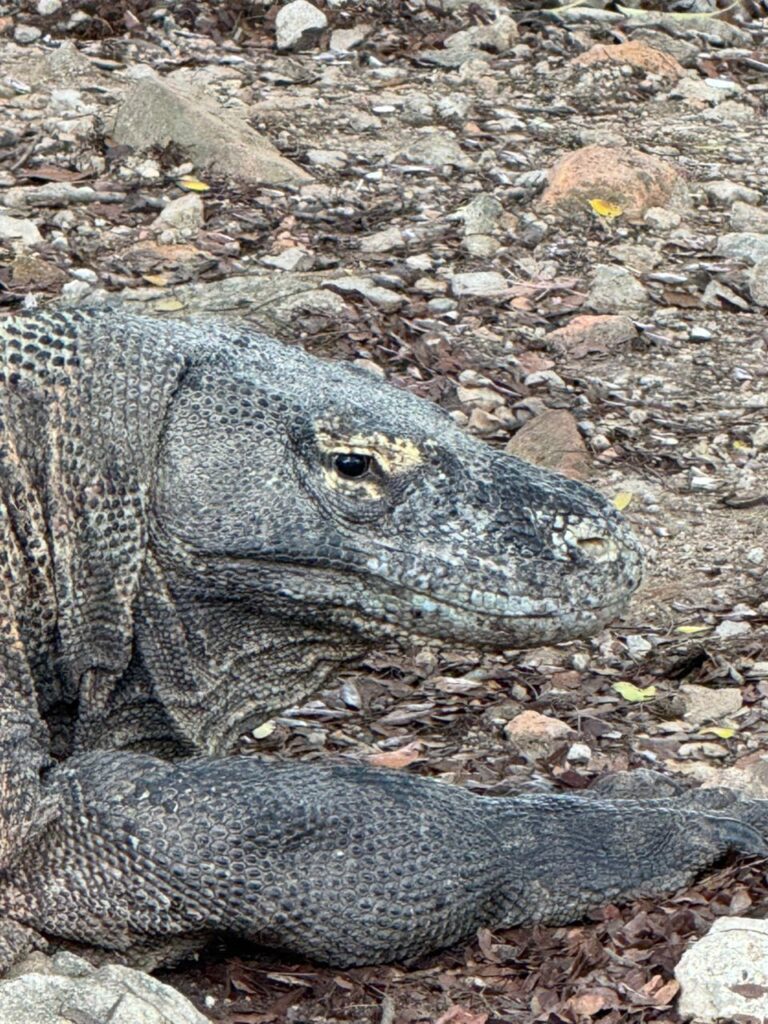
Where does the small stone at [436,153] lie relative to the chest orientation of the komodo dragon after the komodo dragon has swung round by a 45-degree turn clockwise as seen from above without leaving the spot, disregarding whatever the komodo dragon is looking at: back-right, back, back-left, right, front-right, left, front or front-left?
back-left

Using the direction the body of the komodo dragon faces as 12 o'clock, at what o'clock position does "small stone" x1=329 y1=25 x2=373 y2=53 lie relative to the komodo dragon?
The small stone is roughly at 9 o'clock from the komodo dragon.

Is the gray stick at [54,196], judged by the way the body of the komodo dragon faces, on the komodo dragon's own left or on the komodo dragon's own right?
on the komodo dragon's own left

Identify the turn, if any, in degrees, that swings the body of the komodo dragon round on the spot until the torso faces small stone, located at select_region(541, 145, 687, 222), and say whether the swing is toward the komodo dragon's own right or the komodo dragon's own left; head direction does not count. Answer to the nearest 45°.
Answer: approximately 90° to the komodo dragon's own left

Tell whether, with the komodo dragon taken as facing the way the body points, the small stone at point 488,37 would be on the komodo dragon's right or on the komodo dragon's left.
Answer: on the komodo dragon's left

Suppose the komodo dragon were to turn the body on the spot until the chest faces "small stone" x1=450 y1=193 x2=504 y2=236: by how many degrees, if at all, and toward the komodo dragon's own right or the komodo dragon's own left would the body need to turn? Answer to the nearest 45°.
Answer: approximately 90° to the komodo dragon's own left

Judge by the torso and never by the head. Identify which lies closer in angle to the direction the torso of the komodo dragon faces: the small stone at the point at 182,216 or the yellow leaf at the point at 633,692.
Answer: the yellow leaf

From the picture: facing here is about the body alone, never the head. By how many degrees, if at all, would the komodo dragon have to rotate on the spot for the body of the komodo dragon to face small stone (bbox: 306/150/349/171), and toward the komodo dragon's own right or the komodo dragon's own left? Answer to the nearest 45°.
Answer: approximately 90° to the komodo dragon's own left

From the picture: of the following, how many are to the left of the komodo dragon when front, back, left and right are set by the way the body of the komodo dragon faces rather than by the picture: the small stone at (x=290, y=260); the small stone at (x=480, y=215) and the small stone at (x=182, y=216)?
3

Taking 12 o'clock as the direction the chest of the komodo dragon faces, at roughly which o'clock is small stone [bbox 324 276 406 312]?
The small stone is roughly at 9 o'clock from the komodo dragon.

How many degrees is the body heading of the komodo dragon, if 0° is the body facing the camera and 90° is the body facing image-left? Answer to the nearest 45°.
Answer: approximately 270°

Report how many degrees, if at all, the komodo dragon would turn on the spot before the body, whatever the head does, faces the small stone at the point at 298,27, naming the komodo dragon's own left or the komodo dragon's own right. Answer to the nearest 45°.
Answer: approximately 90° to the komodo dragon's own left

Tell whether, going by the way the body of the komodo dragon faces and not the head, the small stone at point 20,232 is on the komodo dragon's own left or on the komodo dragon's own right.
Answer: on the komodo dragon's own left
